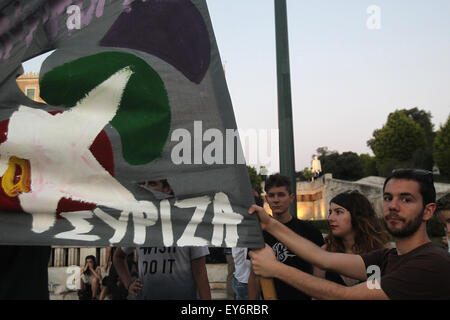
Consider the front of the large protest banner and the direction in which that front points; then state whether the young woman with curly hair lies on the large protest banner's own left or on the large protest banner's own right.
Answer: on the large protest banner's own left

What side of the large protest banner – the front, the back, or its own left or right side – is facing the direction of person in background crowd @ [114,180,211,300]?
back

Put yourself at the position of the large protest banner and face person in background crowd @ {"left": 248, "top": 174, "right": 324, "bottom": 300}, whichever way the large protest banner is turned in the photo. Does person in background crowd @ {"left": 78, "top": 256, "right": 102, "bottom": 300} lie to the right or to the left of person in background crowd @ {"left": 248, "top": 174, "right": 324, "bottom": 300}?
left

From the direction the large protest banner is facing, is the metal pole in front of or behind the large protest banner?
behind

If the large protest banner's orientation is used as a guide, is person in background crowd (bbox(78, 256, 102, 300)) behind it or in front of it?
behind

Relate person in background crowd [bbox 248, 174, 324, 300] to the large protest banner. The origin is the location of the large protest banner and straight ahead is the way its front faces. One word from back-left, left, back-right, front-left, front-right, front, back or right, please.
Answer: back-left

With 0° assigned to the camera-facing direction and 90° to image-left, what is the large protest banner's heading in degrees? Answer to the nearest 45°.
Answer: approximately 0°

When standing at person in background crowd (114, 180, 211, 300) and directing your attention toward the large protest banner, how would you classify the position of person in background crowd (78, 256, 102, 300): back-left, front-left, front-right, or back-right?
back-right
